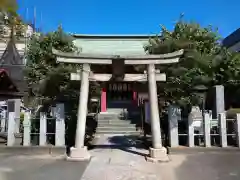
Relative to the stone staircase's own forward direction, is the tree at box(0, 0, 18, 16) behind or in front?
in front

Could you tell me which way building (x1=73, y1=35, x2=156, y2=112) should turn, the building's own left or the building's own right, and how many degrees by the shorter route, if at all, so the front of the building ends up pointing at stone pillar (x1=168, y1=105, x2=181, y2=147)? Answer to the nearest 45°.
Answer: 0° — it already faces it

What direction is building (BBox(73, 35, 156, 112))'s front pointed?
toward the camera

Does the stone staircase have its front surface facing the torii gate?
yes

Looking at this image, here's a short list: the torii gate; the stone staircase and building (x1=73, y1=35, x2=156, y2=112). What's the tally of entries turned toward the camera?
3

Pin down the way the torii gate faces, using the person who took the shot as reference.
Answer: facing the viewer

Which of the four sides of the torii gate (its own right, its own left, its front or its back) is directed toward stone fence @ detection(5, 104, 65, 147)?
right

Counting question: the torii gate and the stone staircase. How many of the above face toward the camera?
2

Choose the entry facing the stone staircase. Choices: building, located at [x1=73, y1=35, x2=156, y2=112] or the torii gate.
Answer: the building

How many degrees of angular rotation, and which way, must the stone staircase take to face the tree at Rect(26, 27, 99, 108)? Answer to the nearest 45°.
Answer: approximately 45° to its right
